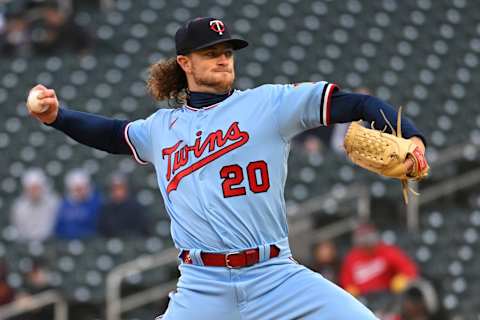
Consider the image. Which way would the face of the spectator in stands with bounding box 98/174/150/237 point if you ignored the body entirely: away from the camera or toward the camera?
toward the camera

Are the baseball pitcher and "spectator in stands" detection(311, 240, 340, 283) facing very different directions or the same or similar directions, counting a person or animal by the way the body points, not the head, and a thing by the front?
same or similar directions

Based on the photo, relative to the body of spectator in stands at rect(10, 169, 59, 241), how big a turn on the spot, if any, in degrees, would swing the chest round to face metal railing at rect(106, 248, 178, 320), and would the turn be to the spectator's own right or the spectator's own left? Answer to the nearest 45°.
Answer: approximately 45° to the spectator's own left

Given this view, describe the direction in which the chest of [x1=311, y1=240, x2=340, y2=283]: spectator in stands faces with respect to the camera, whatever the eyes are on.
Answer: toward the camera

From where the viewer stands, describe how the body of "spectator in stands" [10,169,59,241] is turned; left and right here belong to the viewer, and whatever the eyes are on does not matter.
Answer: facing the viewer

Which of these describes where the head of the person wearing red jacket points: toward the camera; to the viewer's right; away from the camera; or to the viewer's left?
toward the camera

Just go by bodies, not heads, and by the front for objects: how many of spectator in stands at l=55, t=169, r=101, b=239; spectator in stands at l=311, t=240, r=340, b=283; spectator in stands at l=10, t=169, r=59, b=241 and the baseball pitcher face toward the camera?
4

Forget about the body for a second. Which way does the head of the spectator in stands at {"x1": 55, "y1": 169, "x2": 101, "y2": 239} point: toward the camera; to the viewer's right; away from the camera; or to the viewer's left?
toward the camera

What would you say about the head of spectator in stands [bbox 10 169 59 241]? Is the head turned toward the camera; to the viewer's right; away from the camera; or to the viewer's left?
toward the camera

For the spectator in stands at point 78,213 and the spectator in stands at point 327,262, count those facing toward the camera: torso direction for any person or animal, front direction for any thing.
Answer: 2

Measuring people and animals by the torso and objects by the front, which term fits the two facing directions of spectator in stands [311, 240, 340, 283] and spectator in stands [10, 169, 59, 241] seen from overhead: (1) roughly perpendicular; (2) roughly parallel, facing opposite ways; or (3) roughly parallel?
roughly parallel

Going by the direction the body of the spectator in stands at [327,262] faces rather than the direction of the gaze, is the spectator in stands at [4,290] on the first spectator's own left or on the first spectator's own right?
on the first spectator's own right

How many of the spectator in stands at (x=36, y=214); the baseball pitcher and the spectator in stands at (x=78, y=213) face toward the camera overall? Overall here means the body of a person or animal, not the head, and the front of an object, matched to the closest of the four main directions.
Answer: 3
